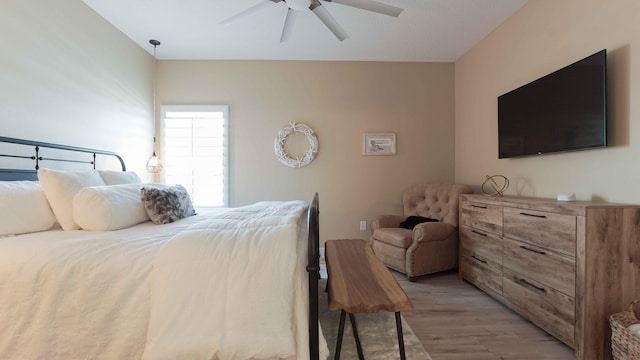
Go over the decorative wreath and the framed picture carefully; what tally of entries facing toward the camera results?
2

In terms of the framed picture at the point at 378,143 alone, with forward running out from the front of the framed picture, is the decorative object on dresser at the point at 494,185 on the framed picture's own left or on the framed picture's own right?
on the framed picture's own left

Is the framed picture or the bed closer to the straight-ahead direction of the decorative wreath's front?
the bed

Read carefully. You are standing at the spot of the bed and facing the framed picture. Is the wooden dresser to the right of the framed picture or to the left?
right

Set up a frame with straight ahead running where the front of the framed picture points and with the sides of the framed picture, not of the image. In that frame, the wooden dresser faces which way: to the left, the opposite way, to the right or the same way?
to the right

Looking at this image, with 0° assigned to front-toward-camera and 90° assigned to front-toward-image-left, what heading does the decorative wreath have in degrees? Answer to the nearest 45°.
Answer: approximately 0°

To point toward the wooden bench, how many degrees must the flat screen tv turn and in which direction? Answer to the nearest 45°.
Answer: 0° — it already faces it

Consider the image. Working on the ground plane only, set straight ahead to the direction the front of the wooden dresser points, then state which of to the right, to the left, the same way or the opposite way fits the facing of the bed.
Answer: the opposite way

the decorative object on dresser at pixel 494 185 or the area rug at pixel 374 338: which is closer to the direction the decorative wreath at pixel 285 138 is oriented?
the area rug

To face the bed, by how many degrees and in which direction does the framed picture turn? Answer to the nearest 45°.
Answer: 0° — it already faces it

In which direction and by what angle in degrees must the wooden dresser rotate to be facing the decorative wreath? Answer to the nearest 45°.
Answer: approximately 45° to its right
